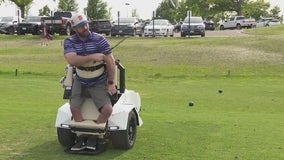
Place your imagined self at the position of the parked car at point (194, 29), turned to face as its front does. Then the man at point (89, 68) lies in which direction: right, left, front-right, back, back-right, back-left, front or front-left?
front

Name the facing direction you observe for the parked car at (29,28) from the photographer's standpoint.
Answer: facing the viewer and to the left of the viewer

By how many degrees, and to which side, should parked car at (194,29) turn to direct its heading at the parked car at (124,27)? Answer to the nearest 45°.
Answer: approximately 90° to its right

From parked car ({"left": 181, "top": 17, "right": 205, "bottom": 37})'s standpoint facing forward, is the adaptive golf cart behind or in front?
in front

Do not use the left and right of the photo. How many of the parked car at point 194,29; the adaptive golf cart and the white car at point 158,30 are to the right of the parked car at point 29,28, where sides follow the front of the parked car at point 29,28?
0

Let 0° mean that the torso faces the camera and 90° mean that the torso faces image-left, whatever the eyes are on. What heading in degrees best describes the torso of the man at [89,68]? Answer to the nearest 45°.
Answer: approximately 0°

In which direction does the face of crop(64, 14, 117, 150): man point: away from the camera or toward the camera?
toward the camera

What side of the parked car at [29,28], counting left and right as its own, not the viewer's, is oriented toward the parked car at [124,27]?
left

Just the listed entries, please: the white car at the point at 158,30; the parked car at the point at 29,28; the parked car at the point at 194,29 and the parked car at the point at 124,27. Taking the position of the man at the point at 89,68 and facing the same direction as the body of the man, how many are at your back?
4

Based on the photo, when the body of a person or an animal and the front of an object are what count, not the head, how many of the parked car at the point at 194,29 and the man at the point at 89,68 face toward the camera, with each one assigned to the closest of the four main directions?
2

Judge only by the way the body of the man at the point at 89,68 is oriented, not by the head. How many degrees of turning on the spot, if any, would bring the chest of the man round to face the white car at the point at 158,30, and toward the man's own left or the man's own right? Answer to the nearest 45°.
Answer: approximately 180°

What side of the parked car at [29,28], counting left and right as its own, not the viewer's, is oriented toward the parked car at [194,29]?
left

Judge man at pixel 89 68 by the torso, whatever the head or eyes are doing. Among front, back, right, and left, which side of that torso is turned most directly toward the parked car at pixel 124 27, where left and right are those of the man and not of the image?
back

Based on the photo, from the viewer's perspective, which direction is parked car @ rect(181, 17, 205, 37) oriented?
toward the camera

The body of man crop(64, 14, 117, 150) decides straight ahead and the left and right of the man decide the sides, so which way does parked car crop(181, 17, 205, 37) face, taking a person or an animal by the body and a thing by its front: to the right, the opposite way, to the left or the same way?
the same way

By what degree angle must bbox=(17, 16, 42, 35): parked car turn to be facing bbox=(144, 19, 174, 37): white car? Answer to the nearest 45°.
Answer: approximately 90° to its left

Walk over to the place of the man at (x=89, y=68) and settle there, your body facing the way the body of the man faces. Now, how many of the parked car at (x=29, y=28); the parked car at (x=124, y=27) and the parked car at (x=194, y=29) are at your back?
3

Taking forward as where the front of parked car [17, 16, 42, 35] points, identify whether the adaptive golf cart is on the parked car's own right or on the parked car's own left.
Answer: on the parked car's own left

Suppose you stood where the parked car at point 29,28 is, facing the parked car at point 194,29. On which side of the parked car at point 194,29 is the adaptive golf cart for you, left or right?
right
